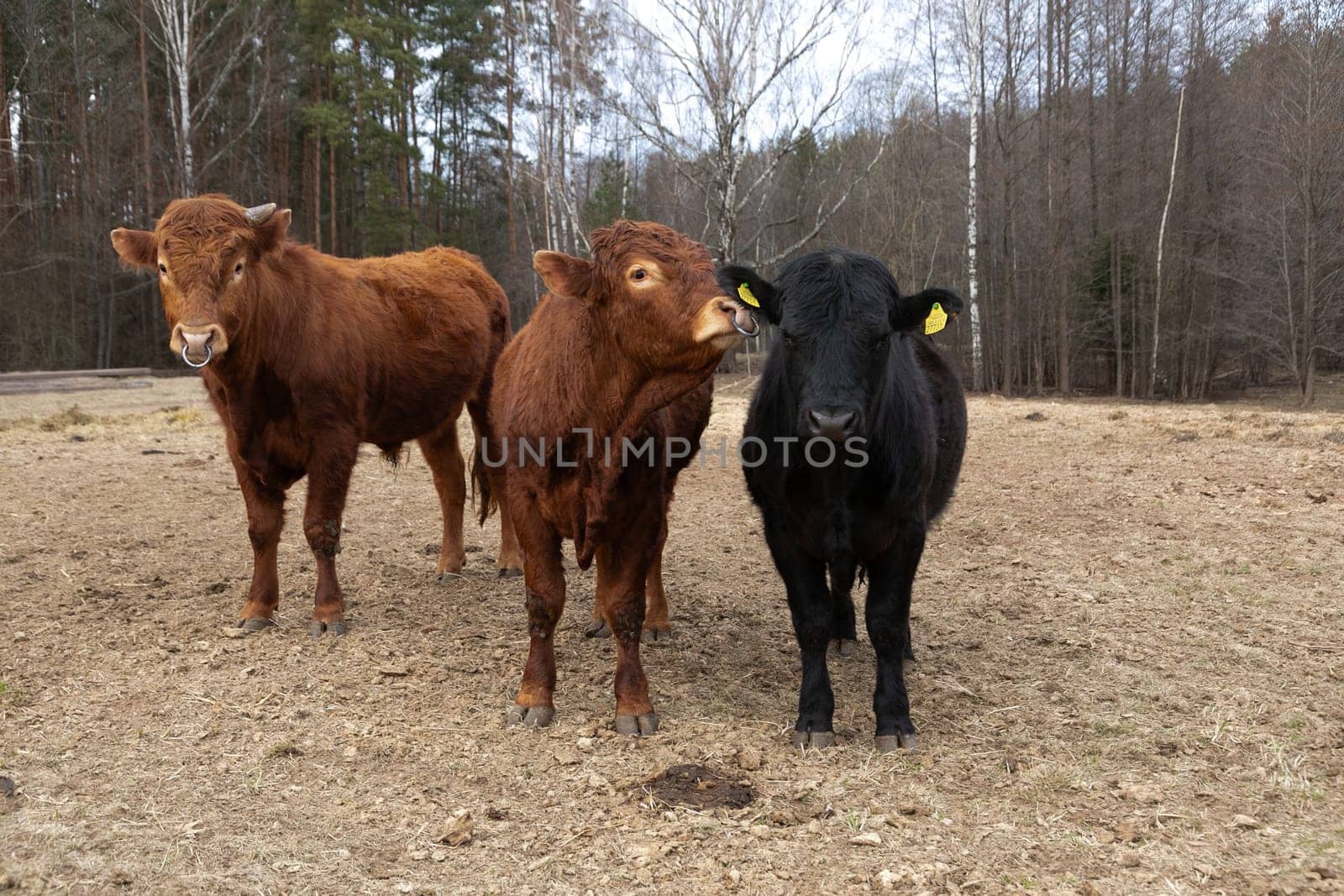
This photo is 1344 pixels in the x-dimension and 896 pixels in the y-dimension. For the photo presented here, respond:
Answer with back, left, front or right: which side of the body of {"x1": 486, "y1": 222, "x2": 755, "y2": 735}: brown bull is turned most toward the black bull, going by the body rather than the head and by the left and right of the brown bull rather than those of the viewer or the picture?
left

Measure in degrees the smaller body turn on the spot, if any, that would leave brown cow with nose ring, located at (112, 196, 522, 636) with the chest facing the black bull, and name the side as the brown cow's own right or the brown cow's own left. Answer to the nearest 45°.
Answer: approximately 90° to the brown cow's own left

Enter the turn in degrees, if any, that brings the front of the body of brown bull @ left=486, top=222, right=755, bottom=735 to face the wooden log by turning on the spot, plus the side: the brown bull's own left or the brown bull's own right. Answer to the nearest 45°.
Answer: approximately 135° to the brown bull's own right

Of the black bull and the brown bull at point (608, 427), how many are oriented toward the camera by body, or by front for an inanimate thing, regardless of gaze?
2

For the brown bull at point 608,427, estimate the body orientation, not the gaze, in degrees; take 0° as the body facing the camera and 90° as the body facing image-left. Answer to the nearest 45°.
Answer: approximately 0°

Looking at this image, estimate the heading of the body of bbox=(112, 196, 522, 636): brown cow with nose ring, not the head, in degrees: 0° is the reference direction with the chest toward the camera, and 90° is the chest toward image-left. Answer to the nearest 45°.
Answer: approximately 45°
